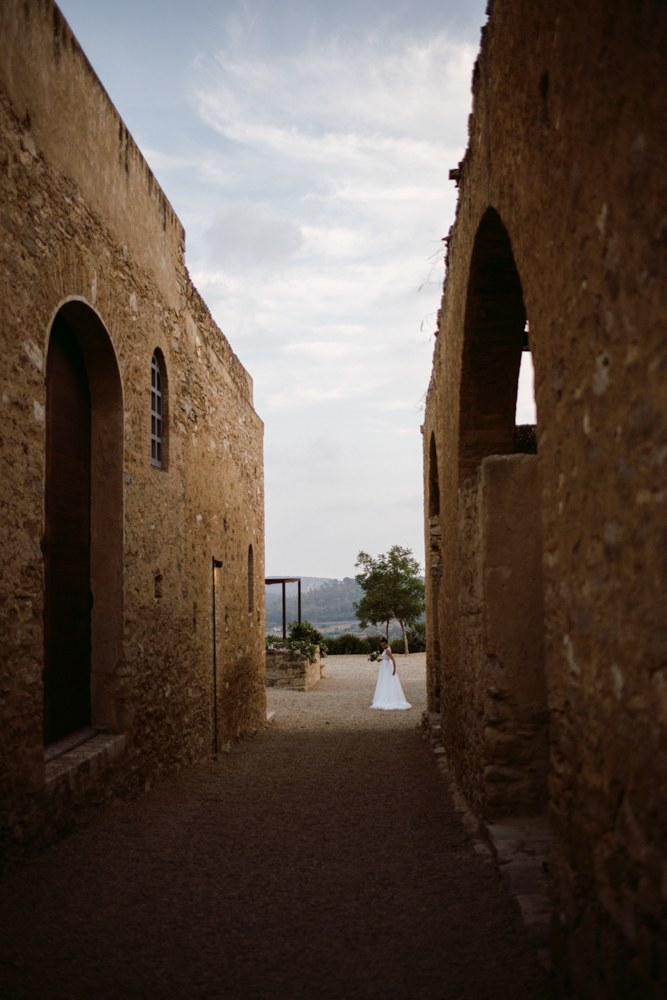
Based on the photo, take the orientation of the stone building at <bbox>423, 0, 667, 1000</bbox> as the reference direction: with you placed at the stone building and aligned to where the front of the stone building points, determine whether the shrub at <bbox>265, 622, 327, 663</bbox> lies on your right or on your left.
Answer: on your right

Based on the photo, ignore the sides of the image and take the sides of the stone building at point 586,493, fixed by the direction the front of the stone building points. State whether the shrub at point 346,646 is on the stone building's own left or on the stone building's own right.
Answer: on the stone building's own right

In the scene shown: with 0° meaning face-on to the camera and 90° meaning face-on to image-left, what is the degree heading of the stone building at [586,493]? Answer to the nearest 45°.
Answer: approximately 90°

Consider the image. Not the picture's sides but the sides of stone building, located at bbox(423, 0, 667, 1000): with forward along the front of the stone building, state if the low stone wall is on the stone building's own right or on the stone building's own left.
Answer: on the stone building's own right

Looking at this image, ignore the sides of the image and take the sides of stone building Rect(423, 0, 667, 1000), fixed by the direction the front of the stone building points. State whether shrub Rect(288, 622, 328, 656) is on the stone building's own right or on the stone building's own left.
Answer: on the stone building's own right

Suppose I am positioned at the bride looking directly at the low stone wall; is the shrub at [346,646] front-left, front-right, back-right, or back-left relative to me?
front-right

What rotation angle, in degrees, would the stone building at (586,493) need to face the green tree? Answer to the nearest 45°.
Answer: approximately 90° to its right
